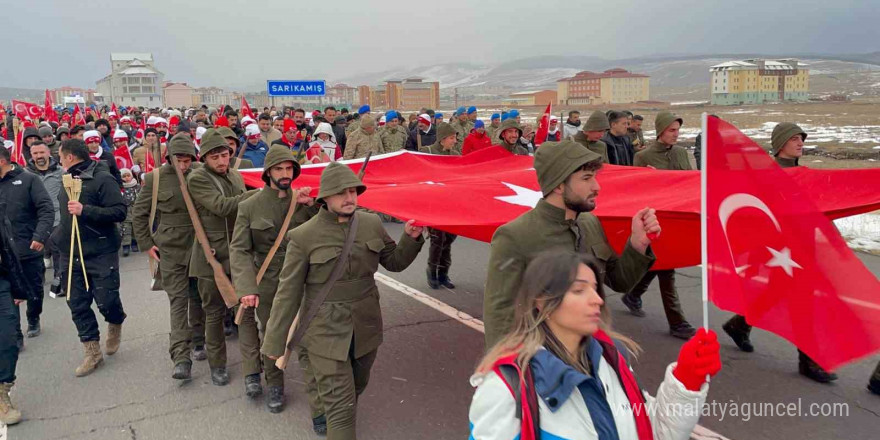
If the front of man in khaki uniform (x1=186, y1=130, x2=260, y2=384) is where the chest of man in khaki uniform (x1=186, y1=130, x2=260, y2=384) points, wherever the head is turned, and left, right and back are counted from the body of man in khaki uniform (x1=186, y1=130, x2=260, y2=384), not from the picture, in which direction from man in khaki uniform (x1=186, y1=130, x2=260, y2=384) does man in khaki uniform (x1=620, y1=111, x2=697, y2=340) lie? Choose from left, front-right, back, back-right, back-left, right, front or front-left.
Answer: front-left

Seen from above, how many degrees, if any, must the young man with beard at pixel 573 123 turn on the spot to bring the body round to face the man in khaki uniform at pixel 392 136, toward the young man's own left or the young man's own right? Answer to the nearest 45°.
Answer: approximately 135° to the young man's own right
